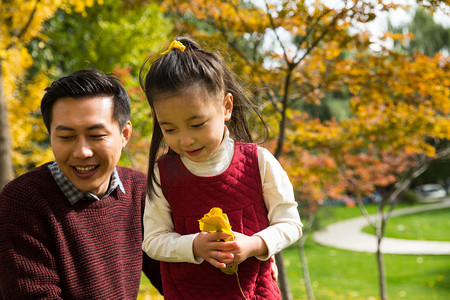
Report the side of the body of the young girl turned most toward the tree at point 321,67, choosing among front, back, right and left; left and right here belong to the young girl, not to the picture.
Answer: back

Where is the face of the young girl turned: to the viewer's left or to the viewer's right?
to the viewer's left

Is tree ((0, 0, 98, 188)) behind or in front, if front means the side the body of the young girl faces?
behind

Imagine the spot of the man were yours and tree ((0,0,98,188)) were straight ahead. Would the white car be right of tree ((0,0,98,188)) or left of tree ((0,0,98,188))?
right

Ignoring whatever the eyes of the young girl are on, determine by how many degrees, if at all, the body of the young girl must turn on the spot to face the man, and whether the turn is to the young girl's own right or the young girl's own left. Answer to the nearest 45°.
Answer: approximately 135° to the young girl's own right

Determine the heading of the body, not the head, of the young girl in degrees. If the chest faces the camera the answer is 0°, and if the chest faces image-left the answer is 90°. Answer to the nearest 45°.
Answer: approximately 0°
